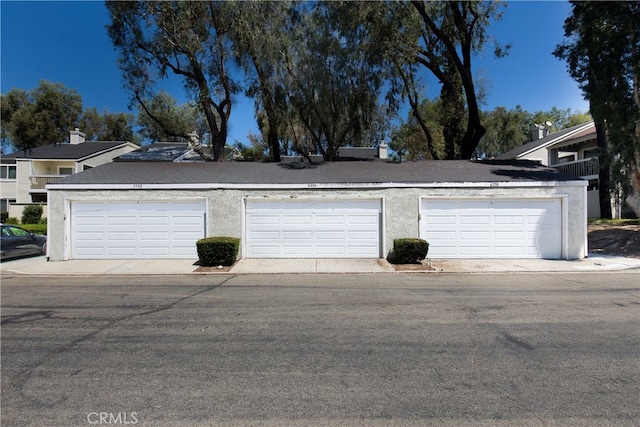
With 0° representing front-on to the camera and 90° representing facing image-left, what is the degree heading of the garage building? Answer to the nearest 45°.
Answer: approximately 0°

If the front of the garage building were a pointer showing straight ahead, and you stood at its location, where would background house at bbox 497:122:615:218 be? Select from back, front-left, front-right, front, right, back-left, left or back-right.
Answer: back-left

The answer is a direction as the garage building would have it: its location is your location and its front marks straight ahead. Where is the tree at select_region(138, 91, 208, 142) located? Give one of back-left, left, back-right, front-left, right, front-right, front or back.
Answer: back-right

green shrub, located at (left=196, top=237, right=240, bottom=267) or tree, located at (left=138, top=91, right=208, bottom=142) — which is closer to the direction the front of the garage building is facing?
the green shrub

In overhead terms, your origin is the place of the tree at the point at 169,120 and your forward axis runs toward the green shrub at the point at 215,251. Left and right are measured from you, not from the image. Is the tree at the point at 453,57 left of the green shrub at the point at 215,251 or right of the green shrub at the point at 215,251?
left

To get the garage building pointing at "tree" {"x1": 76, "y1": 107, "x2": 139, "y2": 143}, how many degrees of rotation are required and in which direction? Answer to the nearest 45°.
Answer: approximately 135° to its right

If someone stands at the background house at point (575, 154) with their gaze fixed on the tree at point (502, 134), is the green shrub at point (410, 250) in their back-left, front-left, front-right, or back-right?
back-left

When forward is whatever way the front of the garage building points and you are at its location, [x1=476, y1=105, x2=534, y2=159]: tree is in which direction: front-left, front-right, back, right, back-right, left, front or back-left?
back-left

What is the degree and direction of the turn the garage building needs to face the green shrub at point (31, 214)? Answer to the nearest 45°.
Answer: approximately 135° to its right

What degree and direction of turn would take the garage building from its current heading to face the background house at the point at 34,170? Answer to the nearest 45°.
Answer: approximately 135° to its right

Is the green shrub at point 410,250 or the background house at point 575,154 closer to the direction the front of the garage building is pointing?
the green shrub
